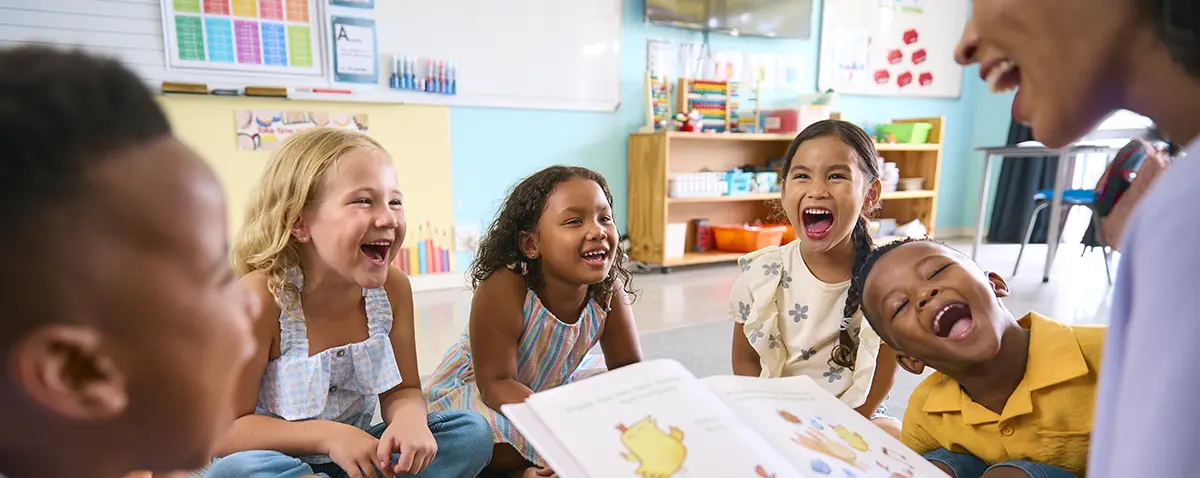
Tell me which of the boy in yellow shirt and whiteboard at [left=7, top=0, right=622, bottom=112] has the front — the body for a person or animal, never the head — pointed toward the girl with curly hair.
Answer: the whiteboard

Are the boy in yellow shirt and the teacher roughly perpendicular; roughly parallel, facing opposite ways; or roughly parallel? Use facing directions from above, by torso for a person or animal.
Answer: roughly perpendicular

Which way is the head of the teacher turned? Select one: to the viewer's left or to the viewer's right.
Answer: to the viewer's left

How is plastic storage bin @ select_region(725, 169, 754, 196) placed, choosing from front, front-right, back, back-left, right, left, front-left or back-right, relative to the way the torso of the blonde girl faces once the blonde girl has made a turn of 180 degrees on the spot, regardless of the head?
right

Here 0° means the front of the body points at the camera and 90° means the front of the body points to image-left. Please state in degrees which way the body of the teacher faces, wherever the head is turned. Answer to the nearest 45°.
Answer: approximately 90°

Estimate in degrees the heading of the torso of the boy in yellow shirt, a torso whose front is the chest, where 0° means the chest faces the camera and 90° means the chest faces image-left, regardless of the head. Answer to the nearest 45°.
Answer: approximately 0°

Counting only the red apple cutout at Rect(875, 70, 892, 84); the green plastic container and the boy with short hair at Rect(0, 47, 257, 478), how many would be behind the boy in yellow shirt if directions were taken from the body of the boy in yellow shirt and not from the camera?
2

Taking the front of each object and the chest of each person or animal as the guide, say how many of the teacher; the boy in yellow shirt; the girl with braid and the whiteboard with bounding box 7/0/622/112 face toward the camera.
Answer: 3

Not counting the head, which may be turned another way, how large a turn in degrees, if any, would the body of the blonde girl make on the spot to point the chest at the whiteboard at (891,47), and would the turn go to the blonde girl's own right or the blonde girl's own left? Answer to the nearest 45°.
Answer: approximately 90° to the blonde girl's own left

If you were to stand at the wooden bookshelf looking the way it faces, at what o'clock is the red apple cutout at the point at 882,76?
The red apple cutout is roughly at 9 o'clock from the wooden bookshelf.
